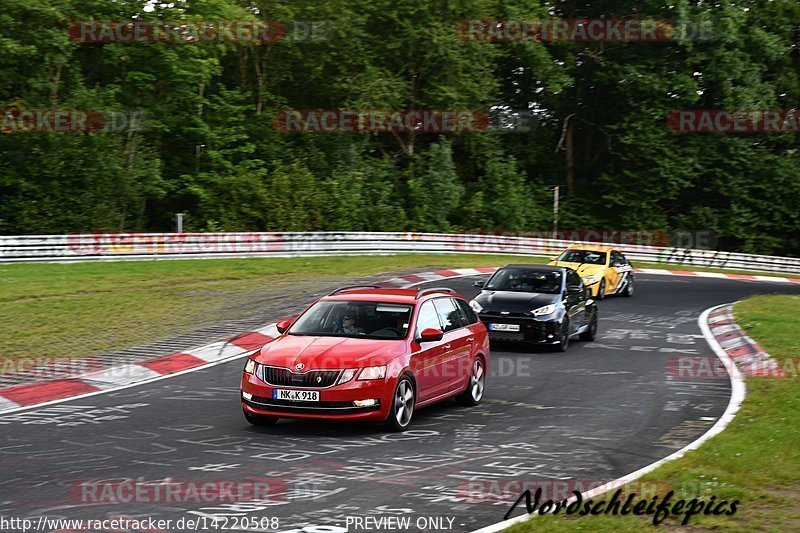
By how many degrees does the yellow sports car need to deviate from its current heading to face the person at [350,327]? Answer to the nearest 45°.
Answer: approximately 45° to its left

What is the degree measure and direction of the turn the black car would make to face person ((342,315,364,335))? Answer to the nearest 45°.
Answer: approximately 45° to its left

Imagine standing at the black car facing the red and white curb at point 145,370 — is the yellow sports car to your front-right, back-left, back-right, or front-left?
back-right

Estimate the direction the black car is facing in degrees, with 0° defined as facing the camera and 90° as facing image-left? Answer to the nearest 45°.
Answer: approximately 45°

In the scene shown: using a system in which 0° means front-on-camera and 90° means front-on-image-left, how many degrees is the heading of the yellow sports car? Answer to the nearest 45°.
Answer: approximately 45°

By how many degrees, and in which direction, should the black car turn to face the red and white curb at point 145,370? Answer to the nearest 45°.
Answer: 0° — it already faces it

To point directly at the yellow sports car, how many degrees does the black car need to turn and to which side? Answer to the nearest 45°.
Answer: approximately 135° to its right
